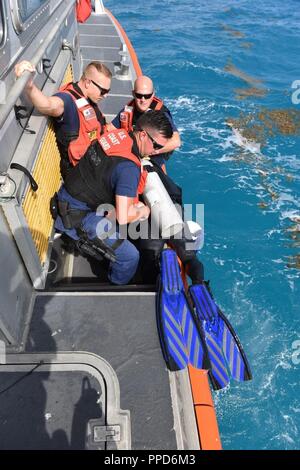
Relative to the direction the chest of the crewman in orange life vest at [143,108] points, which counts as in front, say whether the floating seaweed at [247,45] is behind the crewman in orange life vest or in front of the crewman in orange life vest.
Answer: behind

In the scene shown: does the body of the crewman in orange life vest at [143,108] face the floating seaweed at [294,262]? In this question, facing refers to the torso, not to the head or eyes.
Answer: no

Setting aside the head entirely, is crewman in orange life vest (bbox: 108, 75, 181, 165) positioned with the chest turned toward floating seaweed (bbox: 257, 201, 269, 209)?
no

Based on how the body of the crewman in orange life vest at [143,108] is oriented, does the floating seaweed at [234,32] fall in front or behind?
behind

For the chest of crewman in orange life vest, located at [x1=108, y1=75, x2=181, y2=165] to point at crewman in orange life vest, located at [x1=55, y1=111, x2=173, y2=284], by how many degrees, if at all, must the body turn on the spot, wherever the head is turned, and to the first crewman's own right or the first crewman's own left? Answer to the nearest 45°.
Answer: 0° — they already face them

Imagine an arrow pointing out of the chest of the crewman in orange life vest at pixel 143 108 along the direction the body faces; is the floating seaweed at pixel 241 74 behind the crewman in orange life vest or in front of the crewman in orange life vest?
behind

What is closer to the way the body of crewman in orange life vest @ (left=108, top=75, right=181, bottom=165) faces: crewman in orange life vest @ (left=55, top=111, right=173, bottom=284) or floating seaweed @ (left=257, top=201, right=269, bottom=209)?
the crewman in orange life vest

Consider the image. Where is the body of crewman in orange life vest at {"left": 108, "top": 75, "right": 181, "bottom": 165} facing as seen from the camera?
toward the camera
